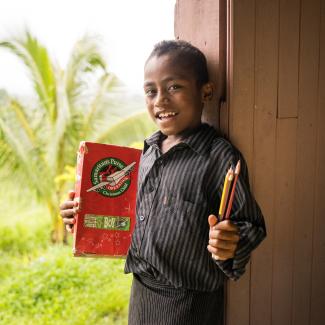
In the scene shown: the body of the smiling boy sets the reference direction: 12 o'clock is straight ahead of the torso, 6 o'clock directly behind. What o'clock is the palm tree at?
The palm tree is roughly at 4 o'clock from the smiling boy.

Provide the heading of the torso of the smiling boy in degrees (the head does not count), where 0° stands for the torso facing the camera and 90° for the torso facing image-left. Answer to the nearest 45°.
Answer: approximately 45°
